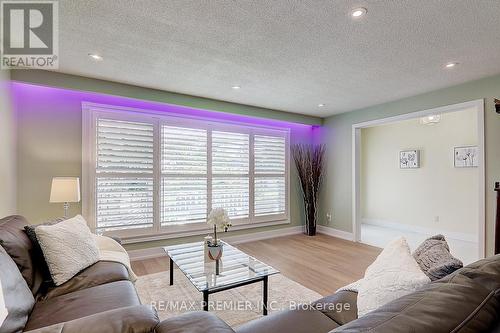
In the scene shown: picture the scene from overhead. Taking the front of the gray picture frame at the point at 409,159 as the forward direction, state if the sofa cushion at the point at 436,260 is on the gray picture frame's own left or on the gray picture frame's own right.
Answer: on the gray picture frame's own left

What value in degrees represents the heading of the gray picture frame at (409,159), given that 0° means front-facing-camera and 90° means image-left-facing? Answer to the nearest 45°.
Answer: approximately 45°

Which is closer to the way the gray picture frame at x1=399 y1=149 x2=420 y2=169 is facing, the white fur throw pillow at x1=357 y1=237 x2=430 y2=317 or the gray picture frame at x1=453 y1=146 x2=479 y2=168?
the white fur throw pillow

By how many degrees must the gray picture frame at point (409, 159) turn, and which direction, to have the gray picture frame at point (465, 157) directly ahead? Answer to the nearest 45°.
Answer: approximately 90° to its left

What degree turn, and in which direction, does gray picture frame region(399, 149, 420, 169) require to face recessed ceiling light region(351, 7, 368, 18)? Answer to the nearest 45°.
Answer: approximately 45° to its left

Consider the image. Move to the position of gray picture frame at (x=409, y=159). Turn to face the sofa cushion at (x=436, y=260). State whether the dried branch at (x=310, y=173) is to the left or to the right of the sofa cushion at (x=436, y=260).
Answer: right
